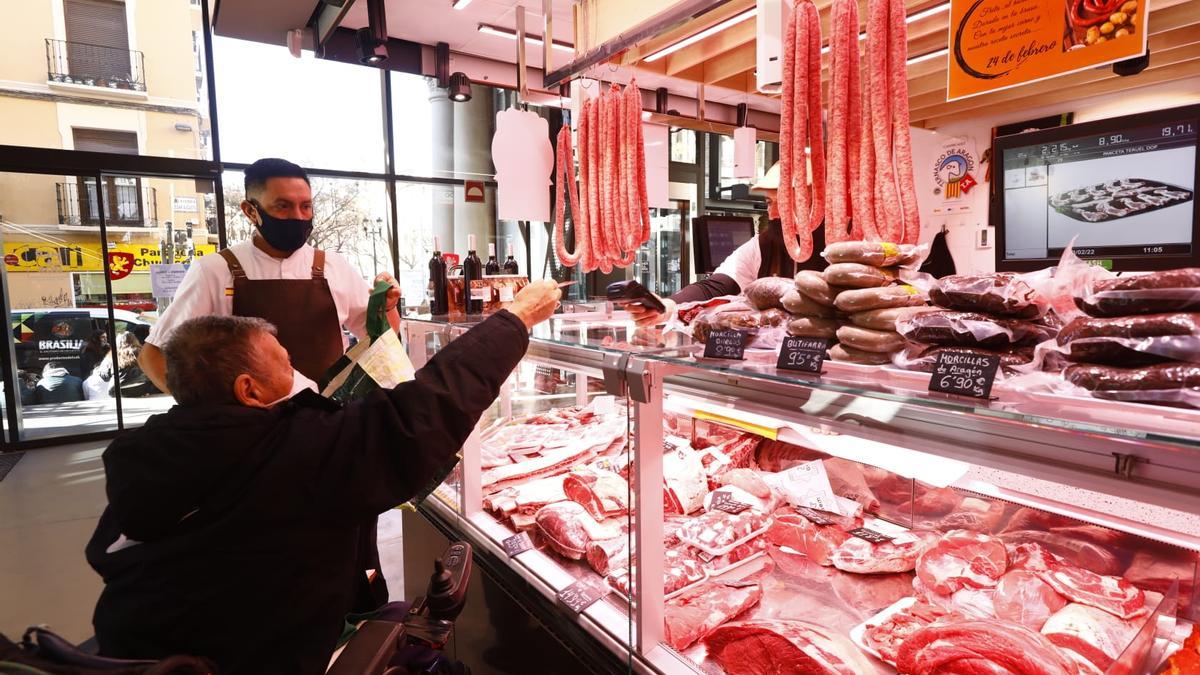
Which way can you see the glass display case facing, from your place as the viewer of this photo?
facing the viewer and to the left of the viewer

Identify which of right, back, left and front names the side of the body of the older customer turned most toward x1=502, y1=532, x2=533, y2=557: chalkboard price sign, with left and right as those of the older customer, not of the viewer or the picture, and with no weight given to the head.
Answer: front

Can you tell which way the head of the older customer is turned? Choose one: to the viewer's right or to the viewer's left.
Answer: to the viewer's right

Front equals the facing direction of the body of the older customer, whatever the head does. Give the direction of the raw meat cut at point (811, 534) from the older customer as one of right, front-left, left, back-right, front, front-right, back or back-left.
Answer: front-right

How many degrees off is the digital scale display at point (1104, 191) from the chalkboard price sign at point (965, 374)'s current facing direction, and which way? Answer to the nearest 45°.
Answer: approximately 180°

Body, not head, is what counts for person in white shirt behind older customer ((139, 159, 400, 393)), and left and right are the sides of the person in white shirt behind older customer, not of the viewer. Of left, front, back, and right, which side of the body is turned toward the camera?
front

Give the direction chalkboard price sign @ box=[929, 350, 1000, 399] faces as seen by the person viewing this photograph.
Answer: facing the viewer

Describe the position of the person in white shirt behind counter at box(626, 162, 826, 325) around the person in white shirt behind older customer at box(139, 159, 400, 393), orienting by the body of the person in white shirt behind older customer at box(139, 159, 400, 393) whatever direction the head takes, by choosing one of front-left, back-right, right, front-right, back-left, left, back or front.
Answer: left

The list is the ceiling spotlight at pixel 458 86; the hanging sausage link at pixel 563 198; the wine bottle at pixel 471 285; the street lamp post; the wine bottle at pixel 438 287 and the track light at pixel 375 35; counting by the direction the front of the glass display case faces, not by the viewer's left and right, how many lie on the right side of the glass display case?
6

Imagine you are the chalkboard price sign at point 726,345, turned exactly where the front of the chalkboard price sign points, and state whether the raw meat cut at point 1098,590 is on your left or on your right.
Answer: on your left

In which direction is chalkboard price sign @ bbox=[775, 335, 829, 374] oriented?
toward the camera
